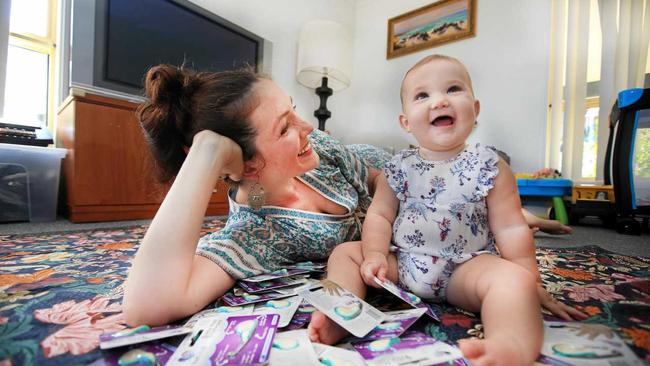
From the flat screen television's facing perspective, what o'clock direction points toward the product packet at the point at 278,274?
The product packet is roughly at 1 o'clock from the flat screen television.

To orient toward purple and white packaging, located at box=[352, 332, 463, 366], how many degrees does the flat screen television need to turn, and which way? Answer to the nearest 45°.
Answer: approximately 45° to its right

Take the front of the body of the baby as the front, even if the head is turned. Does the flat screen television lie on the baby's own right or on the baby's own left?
on the baby's own right

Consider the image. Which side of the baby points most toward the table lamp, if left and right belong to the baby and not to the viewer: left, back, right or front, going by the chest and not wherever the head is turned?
back

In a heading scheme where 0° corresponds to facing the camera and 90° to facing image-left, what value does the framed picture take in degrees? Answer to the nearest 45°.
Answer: approximately 45°

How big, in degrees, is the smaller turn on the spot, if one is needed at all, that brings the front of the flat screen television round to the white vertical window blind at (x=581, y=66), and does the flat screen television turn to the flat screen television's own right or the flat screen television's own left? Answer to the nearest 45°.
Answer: approximately 45° to the flat screen television's own left
